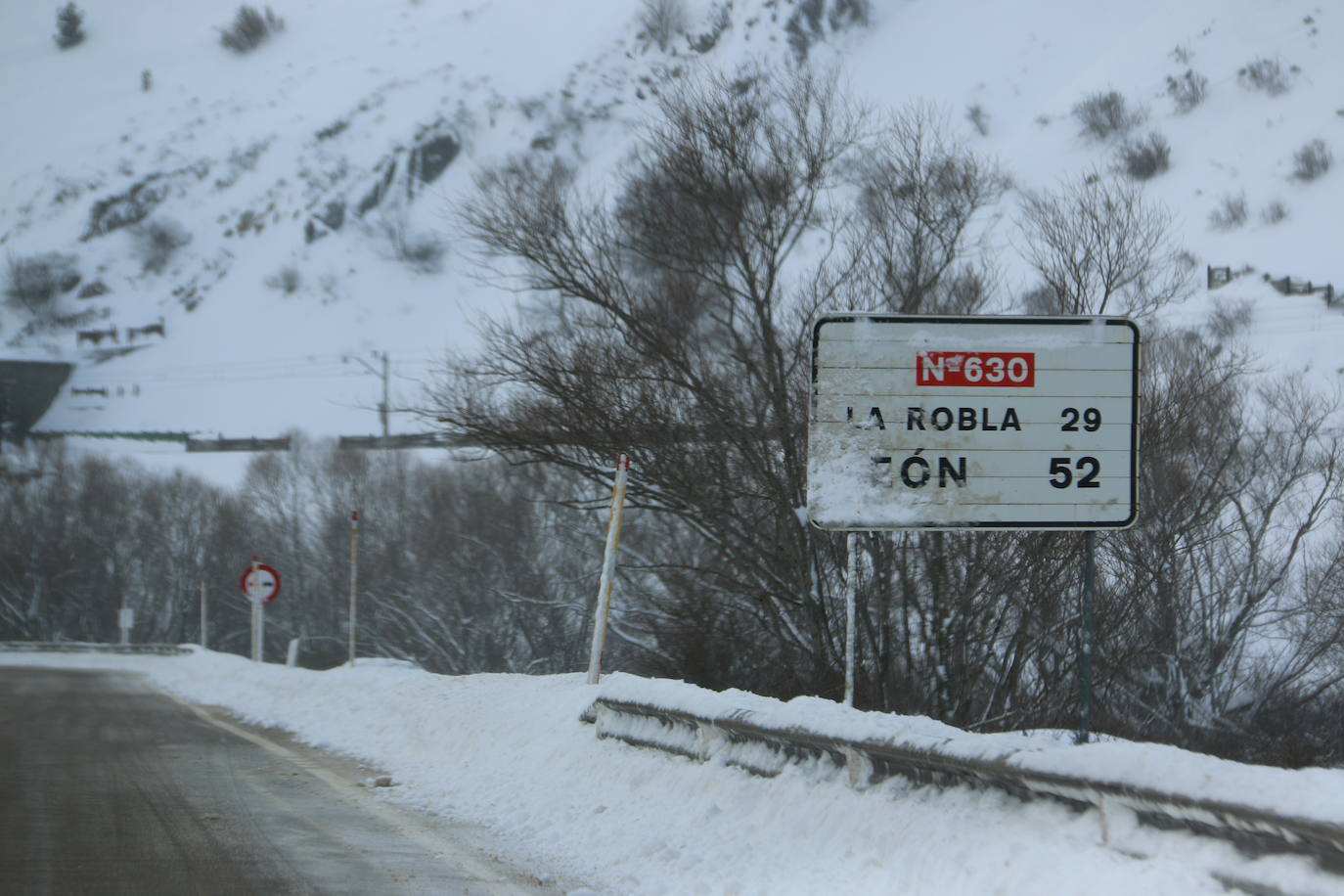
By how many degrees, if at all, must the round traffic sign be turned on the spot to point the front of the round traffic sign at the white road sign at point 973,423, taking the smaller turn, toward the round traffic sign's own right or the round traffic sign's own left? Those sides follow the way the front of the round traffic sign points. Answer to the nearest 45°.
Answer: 0° — it already faces it

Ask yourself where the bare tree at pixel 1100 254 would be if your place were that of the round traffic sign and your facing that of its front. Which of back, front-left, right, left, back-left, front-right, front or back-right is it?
front-left

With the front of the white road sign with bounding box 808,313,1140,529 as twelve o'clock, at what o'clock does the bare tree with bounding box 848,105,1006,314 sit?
The bare tree is roughly at 6 o'clock from the white road sign.

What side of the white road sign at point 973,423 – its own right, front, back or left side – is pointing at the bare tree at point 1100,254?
back

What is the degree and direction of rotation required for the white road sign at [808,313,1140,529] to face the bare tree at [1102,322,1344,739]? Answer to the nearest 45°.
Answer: approximately 180°

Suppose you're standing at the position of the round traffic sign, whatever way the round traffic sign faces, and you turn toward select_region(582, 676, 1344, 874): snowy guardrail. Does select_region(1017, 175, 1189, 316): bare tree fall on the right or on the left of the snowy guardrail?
left

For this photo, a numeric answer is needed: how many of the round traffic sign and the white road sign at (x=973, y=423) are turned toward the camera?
2

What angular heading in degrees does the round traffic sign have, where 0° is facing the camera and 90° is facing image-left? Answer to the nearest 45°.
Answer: approximately 0°

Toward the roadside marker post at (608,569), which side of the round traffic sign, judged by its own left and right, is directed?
front
